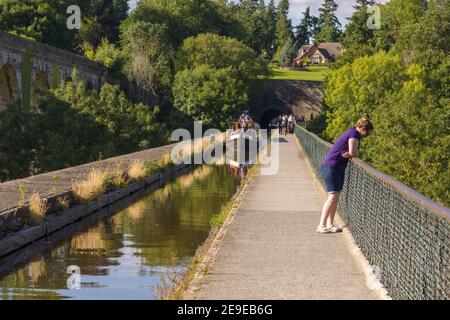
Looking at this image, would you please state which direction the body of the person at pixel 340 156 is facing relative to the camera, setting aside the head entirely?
to the viewer's right
